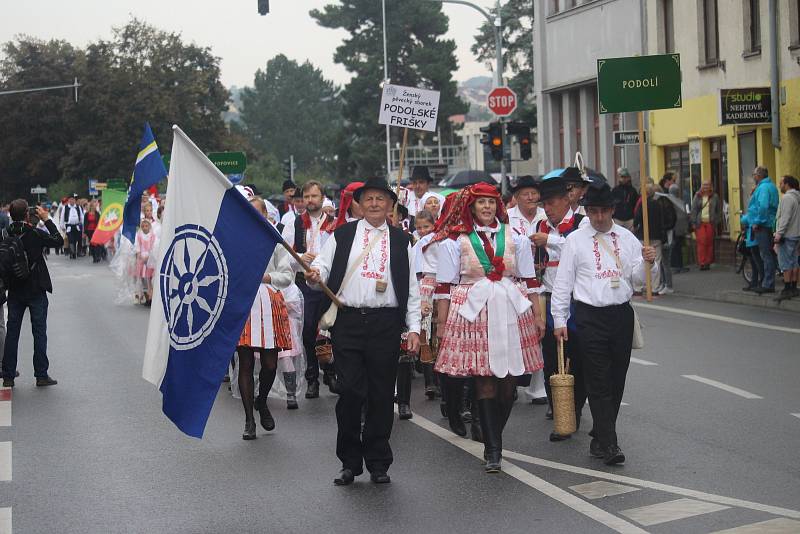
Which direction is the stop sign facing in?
toward the camera

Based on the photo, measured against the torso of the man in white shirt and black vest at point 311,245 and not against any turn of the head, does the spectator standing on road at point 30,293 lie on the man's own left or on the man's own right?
on the man's own right

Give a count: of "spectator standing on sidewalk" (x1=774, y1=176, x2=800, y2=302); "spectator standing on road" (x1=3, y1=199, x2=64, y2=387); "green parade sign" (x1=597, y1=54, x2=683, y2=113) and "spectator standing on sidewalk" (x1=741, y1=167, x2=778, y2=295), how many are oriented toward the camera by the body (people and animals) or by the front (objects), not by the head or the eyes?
1

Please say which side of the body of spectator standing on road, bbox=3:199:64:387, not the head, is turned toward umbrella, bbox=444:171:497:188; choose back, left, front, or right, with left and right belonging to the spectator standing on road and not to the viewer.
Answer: front

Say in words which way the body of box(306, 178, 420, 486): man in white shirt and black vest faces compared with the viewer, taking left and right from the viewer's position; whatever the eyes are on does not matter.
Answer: facing the viewer

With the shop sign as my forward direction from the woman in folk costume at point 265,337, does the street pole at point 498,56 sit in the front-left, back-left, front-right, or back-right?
front-left

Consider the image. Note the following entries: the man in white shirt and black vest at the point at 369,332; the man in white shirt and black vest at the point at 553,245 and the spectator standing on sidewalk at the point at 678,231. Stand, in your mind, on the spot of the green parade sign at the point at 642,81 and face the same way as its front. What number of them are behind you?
1

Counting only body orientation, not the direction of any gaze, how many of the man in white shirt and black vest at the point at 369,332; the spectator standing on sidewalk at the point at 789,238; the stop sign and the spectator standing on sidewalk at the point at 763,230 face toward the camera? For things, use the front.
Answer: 2

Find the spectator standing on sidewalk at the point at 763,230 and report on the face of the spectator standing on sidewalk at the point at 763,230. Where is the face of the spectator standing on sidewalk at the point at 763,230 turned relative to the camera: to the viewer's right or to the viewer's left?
to the viewer's left

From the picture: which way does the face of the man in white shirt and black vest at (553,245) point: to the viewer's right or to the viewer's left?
to the viewer's left

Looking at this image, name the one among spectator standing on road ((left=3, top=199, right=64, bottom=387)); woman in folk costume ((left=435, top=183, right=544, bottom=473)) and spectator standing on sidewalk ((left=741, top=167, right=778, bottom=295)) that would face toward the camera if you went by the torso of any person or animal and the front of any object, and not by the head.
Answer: the woman in folk costume

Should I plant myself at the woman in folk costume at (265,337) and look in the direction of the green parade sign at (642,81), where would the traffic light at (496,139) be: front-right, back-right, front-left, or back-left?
front-left

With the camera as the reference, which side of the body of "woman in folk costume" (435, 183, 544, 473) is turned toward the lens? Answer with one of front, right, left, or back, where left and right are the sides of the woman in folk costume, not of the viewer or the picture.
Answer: front

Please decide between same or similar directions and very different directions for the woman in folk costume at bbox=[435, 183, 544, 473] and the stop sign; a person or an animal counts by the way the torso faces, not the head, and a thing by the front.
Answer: same or similar directions

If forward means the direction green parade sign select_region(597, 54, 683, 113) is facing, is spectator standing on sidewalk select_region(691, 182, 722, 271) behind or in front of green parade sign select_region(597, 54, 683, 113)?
behind

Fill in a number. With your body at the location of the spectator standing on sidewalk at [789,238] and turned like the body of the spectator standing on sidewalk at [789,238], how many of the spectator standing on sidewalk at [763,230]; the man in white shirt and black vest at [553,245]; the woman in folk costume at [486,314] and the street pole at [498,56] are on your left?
2

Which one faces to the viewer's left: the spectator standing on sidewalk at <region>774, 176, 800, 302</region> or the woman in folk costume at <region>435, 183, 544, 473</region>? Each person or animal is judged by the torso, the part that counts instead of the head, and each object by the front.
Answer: the spectator standing on sidewalk
